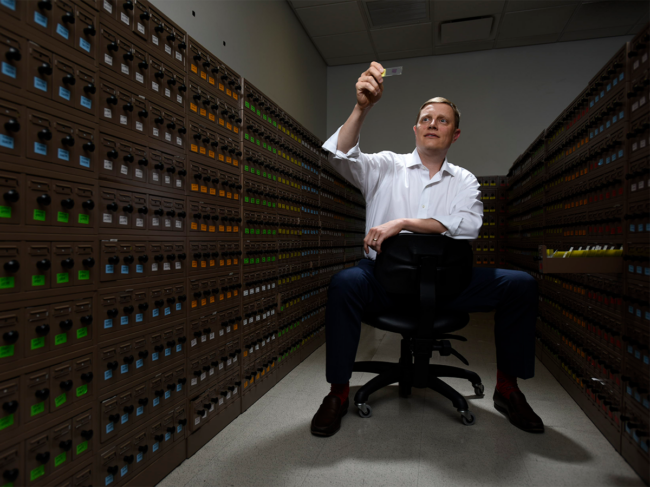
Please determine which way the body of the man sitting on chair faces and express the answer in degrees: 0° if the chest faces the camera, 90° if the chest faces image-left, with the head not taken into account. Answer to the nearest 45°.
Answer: approximately 0°

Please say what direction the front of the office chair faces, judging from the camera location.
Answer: facing away from the viewer
